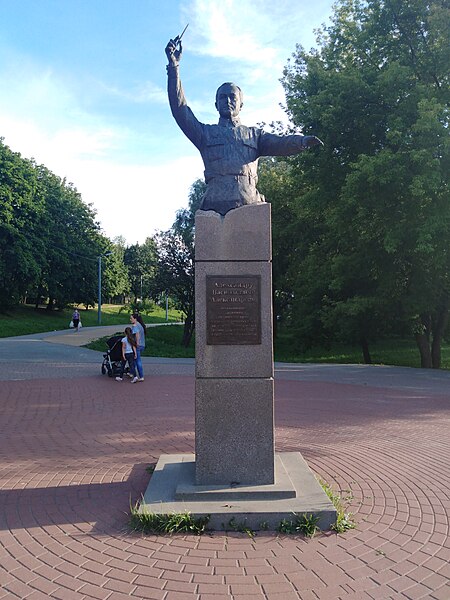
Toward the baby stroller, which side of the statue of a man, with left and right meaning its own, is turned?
back

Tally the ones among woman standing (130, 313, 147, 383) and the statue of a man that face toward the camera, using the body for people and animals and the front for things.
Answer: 1

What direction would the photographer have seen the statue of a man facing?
facing the viewer

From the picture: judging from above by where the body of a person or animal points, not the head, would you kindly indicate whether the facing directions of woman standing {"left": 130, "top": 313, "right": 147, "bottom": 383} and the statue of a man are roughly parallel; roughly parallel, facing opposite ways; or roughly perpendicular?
roughly perpendicular

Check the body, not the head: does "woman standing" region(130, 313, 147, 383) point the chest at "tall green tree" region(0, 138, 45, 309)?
no

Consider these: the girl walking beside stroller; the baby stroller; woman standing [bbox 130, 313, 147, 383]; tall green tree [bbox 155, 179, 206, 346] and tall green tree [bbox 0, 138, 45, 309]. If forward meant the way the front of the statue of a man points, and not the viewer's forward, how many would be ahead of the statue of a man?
0

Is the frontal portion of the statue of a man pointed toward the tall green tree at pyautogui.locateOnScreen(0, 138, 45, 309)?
no

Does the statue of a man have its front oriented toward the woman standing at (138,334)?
no

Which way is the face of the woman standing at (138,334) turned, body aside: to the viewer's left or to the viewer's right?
to the viewer's left

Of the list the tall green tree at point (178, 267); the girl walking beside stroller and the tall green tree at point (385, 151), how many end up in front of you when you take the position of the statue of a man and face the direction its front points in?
0

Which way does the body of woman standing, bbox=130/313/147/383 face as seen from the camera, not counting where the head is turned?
to the viewer's left

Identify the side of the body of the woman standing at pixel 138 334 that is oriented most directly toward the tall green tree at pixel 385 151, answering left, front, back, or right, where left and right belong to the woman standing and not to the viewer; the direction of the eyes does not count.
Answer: back

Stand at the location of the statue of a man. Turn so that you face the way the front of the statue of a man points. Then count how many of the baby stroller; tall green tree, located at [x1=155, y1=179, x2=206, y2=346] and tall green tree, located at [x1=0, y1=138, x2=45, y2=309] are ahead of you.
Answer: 0

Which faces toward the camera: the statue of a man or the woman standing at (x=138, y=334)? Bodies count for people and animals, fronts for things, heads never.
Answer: the statue of a man

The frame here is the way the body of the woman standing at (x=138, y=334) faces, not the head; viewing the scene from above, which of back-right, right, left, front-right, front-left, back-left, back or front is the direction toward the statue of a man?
left
